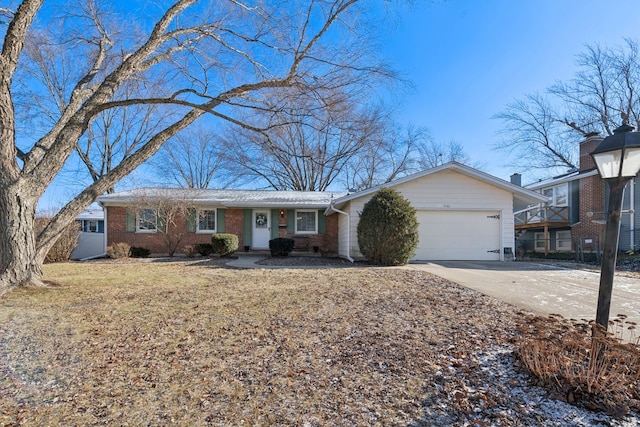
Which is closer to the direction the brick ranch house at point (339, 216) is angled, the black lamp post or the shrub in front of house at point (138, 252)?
the black lamp post

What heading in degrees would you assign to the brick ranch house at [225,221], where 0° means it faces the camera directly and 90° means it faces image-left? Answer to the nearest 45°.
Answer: approximately 0°

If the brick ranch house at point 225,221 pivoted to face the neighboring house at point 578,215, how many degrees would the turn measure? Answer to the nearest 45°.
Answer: approximately 90° to its left

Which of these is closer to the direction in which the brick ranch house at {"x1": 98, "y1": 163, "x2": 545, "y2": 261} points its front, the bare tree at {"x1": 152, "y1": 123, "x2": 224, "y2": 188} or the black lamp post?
the black lamp post

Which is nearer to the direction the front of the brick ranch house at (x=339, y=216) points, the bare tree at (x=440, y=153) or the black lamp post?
the black lamp post

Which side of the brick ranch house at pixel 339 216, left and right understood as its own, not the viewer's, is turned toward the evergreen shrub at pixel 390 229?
front

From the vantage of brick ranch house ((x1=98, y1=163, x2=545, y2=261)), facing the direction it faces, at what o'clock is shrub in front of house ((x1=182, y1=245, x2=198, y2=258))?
The shrub in front of house is roughly at 3 o'clock from the brick ranch house.
